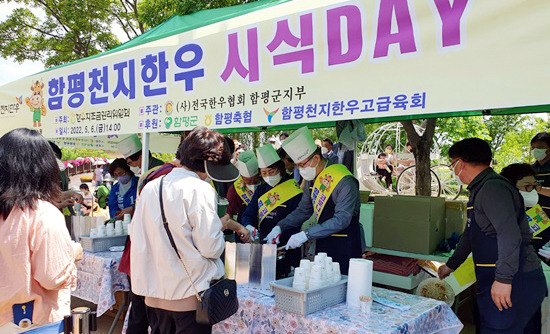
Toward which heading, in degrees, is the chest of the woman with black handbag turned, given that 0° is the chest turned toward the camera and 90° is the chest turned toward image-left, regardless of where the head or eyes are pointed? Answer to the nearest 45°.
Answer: approximately 225°

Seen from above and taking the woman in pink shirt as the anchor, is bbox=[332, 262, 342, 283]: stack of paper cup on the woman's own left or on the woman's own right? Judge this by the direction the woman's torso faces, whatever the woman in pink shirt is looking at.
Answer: on the woman's own right

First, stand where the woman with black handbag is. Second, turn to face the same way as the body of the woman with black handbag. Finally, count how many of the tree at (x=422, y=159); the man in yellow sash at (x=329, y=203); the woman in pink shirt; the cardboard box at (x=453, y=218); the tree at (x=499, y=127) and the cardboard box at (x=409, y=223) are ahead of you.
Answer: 5

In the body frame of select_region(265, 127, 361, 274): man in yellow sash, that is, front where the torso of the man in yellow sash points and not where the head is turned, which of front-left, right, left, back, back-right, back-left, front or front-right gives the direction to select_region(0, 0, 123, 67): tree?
right

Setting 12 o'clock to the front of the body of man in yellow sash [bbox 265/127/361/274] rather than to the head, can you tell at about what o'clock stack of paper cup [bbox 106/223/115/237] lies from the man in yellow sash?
The stack of paper cup is roughly at 2 o'clock from the man in yellow sash.

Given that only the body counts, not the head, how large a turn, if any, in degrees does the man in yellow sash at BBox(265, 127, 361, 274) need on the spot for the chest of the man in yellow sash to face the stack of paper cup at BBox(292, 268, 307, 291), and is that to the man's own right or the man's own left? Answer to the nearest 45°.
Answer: approximately 45° to the man's own left

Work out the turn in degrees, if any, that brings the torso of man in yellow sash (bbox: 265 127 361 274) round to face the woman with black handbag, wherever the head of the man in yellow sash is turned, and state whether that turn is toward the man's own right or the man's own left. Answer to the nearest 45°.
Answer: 0° — they already face them

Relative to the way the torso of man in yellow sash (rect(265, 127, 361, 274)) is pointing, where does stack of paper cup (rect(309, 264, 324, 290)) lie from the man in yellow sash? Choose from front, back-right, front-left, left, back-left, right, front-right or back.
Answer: front-left

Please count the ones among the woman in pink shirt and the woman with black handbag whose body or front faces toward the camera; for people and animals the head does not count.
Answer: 0

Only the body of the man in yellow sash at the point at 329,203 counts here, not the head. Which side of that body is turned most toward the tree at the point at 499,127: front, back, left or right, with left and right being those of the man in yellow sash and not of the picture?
back

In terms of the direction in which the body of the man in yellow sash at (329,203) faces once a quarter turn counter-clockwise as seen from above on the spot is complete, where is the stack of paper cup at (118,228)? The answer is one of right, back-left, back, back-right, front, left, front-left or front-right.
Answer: back-right

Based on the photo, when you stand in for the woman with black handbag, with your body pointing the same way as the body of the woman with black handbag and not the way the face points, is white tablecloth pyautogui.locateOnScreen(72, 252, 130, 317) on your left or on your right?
on your left

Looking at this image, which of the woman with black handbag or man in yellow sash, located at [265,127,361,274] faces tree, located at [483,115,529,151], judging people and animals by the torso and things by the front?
the woman with black handbag

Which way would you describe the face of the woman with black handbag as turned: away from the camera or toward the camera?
away from the camera

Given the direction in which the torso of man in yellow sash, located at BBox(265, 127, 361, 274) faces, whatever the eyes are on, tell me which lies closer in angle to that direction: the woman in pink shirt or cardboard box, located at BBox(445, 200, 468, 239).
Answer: the woman in pink shirt

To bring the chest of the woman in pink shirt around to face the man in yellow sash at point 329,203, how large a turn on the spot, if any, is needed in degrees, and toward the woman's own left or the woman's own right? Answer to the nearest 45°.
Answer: approximately 45° to the woman's own right
